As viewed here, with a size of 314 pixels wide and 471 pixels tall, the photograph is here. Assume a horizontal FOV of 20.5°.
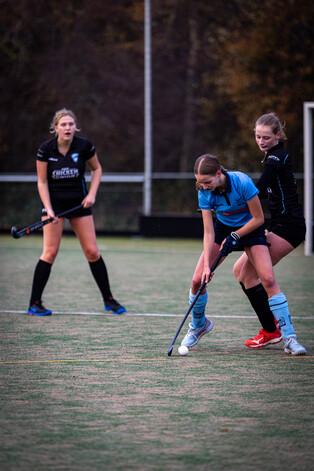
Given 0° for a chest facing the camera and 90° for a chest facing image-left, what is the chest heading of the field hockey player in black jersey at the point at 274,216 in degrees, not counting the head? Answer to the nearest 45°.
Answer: approximately 90°

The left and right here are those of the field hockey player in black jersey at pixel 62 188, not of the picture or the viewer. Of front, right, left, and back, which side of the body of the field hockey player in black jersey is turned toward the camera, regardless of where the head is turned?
front

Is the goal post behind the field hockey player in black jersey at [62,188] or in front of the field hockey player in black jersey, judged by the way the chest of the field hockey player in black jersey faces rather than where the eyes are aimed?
behind

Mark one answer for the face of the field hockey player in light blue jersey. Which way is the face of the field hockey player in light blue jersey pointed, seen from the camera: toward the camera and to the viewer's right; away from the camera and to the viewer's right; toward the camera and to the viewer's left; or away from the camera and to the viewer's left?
toward the camera and to the viewer's left

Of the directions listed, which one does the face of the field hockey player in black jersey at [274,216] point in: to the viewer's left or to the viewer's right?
to the viewer's left

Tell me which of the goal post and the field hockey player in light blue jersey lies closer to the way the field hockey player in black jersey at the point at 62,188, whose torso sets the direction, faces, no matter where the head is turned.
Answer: the field hockey player in light blue jersey

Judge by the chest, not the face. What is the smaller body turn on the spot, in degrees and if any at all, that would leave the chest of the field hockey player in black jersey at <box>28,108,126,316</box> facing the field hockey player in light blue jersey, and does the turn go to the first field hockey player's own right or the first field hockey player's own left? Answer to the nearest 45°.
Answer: approximately 45° to the first field hockey player's own left

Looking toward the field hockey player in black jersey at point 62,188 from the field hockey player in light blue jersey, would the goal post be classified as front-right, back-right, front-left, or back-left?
front-right

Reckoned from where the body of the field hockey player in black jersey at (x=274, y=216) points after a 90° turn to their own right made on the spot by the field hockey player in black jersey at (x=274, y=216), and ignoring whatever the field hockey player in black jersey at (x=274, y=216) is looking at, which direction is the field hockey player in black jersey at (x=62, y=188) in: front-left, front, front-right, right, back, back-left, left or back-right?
front-left
